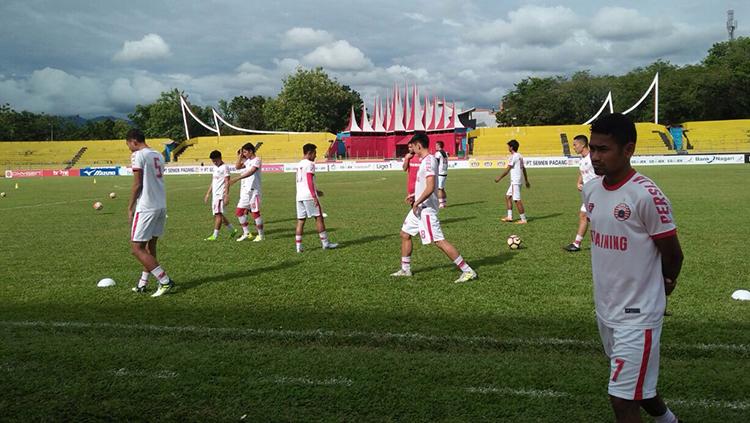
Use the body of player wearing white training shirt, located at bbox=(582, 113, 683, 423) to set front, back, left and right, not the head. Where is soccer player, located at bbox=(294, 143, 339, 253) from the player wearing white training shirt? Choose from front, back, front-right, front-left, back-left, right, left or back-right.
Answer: right

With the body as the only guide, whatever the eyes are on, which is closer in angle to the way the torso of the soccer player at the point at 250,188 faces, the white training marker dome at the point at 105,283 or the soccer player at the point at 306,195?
the white training marker dome

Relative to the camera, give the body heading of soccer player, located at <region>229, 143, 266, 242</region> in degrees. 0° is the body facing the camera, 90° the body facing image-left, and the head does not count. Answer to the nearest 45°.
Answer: approximately 45°

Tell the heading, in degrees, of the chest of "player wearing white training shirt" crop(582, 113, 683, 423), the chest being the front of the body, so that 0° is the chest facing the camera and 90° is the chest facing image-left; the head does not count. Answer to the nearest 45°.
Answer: approximately 45°

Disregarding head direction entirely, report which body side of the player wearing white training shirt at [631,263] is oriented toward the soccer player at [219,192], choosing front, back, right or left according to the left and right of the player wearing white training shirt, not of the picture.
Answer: right
